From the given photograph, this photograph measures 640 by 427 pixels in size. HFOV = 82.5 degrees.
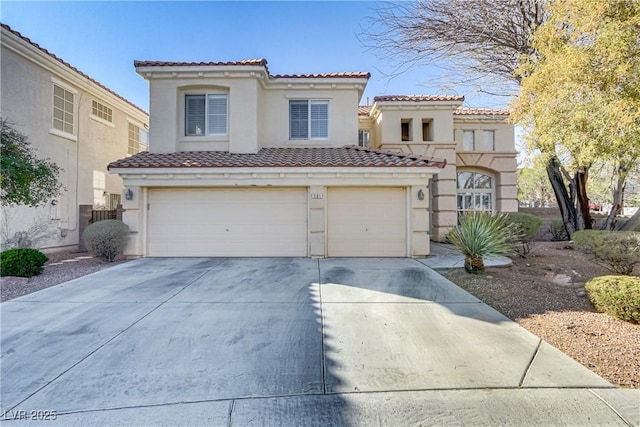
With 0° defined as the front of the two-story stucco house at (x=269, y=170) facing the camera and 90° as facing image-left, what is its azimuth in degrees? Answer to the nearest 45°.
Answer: approximately 0°

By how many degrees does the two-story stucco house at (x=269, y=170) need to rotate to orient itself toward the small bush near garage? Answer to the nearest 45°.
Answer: approximately 90° to its right

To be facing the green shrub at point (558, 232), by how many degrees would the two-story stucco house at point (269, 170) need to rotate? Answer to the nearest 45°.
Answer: approximately 90° to its left

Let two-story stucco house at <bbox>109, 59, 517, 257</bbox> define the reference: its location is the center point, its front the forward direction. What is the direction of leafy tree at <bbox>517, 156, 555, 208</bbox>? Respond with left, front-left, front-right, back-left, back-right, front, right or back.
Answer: back-left

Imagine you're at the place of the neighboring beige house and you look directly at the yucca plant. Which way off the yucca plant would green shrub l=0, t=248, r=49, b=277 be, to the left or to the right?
right

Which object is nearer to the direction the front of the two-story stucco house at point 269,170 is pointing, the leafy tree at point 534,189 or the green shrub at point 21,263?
the green shrub

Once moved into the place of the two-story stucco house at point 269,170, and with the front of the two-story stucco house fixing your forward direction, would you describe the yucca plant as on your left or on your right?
on your left

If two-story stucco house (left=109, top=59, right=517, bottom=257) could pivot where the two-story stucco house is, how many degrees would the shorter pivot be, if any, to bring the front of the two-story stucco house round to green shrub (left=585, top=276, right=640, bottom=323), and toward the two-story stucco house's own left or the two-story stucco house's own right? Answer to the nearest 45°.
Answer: approximately 45° to the two-story stucco house's own left

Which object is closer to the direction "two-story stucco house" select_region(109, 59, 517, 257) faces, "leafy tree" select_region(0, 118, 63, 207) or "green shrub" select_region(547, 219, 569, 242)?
the leafy tree

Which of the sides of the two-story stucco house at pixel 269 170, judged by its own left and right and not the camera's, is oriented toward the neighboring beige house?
right

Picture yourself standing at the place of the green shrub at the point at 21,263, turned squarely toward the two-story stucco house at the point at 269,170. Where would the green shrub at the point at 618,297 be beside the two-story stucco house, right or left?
right

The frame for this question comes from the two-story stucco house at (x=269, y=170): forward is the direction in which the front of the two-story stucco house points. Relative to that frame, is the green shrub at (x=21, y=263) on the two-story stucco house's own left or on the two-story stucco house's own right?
on the two-story stucco house's own right
